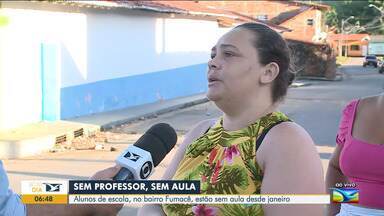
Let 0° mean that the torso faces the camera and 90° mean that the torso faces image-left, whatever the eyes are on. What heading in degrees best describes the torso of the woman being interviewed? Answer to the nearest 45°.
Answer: approximately 45°
